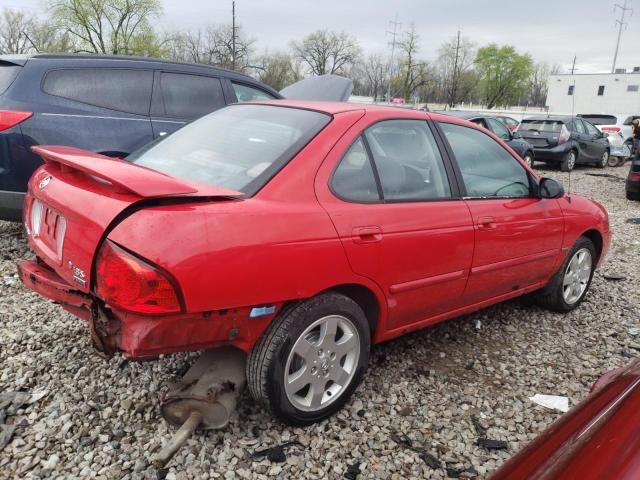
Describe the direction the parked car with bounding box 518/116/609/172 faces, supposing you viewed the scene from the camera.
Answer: facing away from the viewer and to the right of the viewer

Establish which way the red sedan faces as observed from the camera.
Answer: facing away from the viewer and to the right of the viewer

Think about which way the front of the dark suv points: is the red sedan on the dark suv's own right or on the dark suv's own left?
on the dark suv's own right

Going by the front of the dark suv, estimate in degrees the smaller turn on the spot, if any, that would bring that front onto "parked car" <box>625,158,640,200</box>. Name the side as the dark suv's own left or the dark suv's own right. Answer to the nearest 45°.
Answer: approximately 45° to the dark suv's own right

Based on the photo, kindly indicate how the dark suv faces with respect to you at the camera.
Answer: facing away from the viewer and to the right of the viewer

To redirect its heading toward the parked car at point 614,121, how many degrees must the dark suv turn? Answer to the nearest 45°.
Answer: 0° — it already faces it

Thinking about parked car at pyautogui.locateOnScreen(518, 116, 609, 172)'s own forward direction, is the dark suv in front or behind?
behind

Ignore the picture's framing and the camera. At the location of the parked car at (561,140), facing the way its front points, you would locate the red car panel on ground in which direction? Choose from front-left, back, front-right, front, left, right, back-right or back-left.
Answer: back-right

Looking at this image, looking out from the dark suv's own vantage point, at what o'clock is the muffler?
The muffler is roughly at 4 o'clock from the dark suv.

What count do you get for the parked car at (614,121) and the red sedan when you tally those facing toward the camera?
0
